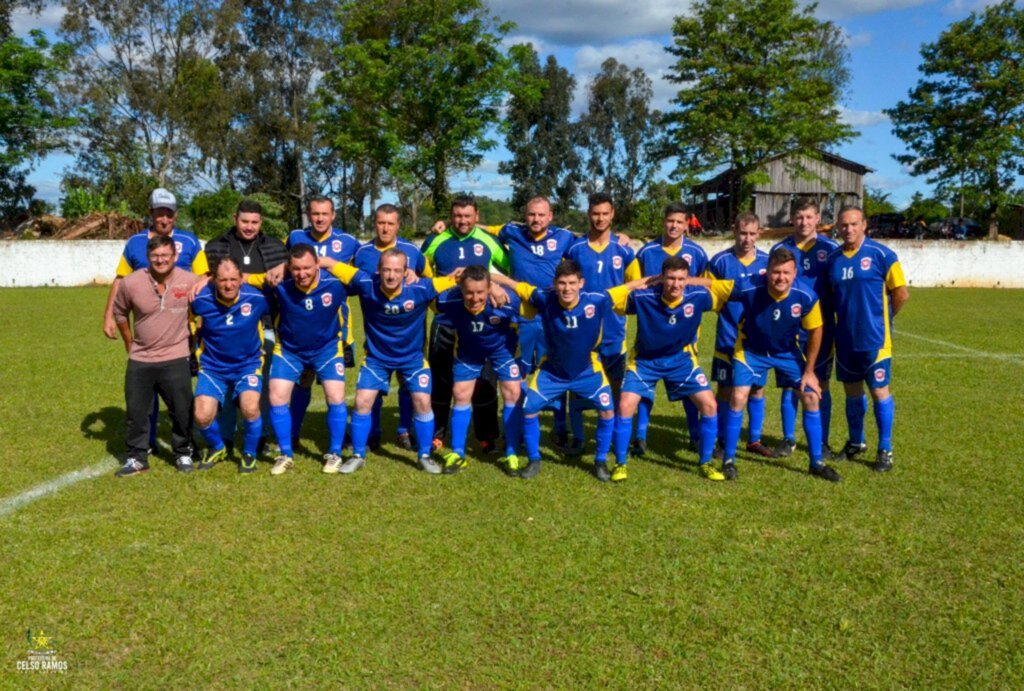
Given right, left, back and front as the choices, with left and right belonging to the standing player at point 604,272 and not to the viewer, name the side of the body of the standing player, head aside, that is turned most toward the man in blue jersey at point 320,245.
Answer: right

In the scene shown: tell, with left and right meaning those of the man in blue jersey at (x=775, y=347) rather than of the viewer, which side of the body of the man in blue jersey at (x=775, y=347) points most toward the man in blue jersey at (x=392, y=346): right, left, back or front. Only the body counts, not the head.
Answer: right

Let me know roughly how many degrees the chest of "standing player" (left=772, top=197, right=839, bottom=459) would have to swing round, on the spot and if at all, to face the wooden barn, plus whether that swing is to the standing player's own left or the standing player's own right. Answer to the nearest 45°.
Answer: approximately 180°

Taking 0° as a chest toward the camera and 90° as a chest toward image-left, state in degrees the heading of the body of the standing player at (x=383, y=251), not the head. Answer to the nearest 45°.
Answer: approximately 0°

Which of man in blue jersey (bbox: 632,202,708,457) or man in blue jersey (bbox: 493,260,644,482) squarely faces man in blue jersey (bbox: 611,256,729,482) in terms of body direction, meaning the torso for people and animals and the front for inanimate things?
man in blue jersey (bbox: 632,202,708,457)

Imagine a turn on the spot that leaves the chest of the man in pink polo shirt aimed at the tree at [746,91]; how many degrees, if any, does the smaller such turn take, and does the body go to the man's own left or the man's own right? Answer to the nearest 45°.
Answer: approximately 135° to the man's own left

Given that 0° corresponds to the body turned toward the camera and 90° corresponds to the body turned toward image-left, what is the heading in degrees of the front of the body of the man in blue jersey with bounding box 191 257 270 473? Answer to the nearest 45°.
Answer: approximately 0°

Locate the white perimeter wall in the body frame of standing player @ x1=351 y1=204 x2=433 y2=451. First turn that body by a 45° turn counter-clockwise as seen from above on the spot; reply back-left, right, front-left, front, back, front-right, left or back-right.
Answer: left

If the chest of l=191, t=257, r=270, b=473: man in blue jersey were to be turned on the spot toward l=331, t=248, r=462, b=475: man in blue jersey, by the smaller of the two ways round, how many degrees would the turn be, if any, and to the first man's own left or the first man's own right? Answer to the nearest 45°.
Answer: approximately 90° to the first man's own left
